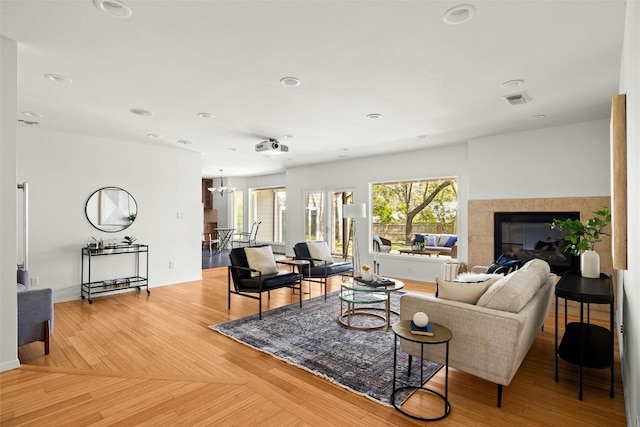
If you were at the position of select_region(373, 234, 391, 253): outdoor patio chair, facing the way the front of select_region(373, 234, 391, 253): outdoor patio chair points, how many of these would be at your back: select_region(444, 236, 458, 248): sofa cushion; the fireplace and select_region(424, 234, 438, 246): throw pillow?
0

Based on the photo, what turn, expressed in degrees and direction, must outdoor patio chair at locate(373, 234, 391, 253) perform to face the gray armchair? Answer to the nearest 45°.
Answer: approximately 135° to its right

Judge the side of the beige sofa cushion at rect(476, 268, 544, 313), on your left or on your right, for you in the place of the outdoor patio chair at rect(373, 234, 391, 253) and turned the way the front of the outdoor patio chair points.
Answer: on your right

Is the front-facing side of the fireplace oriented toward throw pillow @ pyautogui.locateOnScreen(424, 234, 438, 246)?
no

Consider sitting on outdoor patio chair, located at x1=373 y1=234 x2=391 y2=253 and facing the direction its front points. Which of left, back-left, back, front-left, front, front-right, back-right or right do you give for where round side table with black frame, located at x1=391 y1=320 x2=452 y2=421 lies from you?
right

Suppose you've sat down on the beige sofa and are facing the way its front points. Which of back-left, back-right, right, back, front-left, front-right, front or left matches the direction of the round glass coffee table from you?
front

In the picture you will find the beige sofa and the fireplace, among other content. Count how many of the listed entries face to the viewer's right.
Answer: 0

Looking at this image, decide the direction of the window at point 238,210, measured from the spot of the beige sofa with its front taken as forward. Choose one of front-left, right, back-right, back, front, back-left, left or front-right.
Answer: front

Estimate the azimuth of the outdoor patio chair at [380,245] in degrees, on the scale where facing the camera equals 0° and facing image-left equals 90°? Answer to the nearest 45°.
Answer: approximately 270°

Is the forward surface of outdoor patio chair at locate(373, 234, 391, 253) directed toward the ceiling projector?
no

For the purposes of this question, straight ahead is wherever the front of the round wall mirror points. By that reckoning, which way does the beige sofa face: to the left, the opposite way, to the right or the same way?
the opposite way

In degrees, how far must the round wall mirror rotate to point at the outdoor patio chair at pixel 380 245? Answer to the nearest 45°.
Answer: approximately 90° to its left

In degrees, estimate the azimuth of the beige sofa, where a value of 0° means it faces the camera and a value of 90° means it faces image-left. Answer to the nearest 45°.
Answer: approximately 135°

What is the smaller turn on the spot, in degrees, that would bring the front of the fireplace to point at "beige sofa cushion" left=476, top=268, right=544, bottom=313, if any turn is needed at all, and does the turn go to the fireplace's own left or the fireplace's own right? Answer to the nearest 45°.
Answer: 0° — it already faces it

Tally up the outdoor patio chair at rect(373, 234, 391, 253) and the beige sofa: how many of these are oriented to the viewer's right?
1
